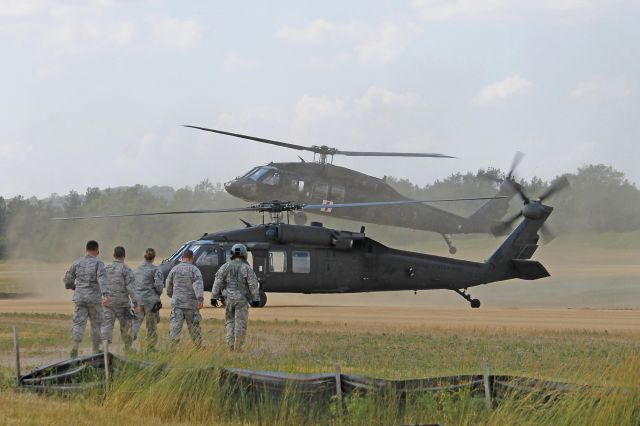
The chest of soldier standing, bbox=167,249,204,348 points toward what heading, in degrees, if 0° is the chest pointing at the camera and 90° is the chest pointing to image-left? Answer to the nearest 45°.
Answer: approximately 180°

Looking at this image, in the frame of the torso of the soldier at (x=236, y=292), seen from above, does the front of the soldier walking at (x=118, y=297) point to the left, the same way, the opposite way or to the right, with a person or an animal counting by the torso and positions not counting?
the same way

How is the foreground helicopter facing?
to the viewer's left

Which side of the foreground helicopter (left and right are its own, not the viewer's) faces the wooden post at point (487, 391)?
left

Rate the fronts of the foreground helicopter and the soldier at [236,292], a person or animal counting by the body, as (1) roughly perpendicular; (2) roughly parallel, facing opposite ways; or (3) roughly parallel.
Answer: roughly perpendicular

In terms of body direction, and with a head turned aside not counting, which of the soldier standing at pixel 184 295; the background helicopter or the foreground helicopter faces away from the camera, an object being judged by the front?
the soldier standing

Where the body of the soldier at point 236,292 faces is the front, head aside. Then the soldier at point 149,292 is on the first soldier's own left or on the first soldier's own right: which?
on the first soldier's own left

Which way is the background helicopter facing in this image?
to the viewer's left

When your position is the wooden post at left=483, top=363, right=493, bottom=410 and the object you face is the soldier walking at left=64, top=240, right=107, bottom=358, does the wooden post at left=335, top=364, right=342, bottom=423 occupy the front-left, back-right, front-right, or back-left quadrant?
front-left

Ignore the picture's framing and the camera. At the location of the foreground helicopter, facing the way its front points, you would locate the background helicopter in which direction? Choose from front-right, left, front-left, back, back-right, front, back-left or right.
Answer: right

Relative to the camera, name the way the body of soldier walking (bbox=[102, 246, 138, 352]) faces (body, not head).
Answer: away from the camera

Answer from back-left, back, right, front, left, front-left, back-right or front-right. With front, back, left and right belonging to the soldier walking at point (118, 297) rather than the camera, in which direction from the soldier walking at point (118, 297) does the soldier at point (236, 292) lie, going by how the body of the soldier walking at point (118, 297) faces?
right

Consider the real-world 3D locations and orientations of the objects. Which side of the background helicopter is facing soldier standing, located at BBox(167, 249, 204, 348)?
left

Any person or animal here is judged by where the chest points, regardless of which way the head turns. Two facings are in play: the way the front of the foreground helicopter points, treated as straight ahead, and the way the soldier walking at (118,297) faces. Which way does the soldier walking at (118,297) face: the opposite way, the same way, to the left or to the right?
to the right

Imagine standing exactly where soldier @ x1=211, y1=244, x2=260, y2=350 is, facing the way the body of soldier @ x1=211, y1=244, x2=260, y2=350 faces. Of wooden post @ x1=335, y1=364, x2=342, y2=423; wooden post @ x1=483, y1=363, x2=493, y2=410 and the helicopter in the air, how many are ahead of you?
1

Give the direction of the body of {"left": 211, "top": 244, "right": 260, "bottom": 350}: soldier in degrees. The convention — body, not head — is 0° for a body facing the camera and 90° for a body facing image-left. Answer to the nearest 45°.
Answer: approximately 180°
